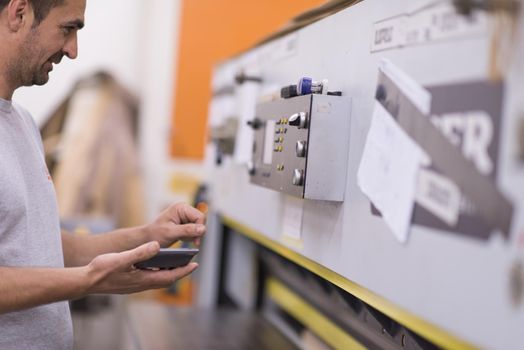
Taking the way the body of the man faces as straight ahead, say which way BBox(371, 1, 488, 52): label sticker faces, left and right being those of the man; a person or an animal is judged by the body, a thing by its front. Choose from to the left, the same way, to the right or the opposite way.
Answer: the opposite way

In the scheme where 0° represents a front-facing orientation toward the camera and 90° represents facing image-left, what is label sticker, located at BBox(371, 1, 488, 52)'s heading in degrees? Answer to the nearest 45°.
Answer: approximately 45°

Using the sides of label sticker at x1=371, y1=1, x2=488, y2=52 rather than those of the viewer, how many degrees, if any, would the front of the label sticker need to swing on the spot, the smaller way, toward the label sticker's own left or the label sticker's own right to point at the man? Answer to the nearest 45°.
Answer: approximately 45° to the label sticker's own right

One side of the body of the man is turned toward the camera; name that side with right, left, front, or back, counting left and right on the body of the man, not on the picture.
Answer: right

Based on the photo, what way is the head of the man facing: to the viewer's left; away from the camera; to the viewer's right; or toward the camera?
to the viewer's right

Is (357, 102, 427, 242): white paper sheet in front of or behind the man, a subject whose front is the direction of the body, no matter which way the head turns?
in front

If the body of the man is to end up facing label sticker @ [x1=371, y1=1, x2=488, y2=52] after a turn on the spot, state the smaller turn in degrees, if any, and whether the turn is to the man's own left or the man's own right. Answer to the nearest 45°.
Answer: approximately 45° to the man's own right

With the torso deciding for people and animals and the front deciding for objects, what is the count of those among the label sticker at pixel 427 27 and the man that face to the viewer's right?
1
